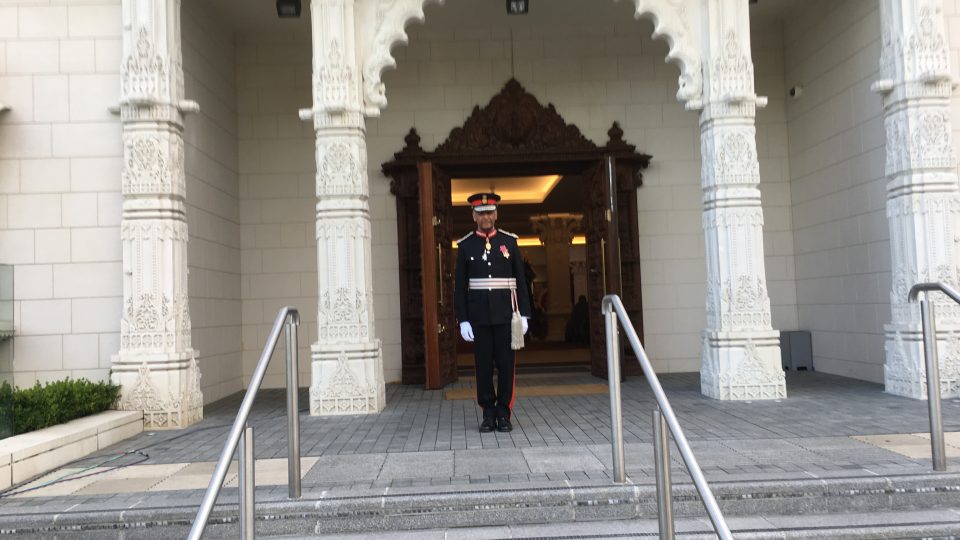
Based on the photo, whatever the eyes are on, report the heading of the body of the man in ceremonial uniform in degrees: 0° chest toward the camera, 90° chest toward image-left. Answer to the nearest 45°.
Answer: approximately 0°

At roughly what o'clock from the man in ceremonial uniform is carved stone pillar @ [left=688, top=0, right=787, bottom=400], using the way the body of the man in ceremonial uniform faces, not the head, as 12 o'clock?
The carved stone pillar is roughly at 8 o'clock from the man in ceremonial uniform.

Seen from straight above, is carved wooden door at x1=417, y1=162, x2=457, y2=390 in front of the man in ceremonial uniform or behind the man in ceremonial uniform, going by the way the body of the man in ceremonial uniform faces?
behind

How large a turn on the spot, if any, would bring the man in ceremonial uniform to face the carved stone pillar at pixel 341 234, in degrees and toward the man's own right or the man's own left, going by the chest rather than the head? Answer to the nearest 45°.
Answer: approximately 135° to the man's own right

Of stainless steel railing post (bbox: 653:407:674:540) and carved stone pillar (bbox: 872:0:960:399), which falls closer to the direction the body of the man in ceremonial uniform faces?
the stainless steel railing post

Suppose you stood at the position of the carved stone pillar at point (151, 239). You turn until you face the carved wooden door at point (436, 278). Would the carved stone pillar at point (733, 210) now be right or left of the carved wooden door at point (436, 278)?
right

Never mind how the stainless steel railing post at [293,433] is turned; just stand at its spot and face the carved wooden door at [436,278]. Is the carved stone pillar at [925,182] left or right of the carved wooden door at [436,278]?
right

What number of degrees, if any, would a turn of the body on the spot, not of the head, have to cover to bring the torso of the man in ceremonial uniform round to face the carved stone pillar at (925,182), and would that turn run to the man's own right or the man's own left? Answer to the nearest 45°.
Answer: approximately 90° to the man's own left
